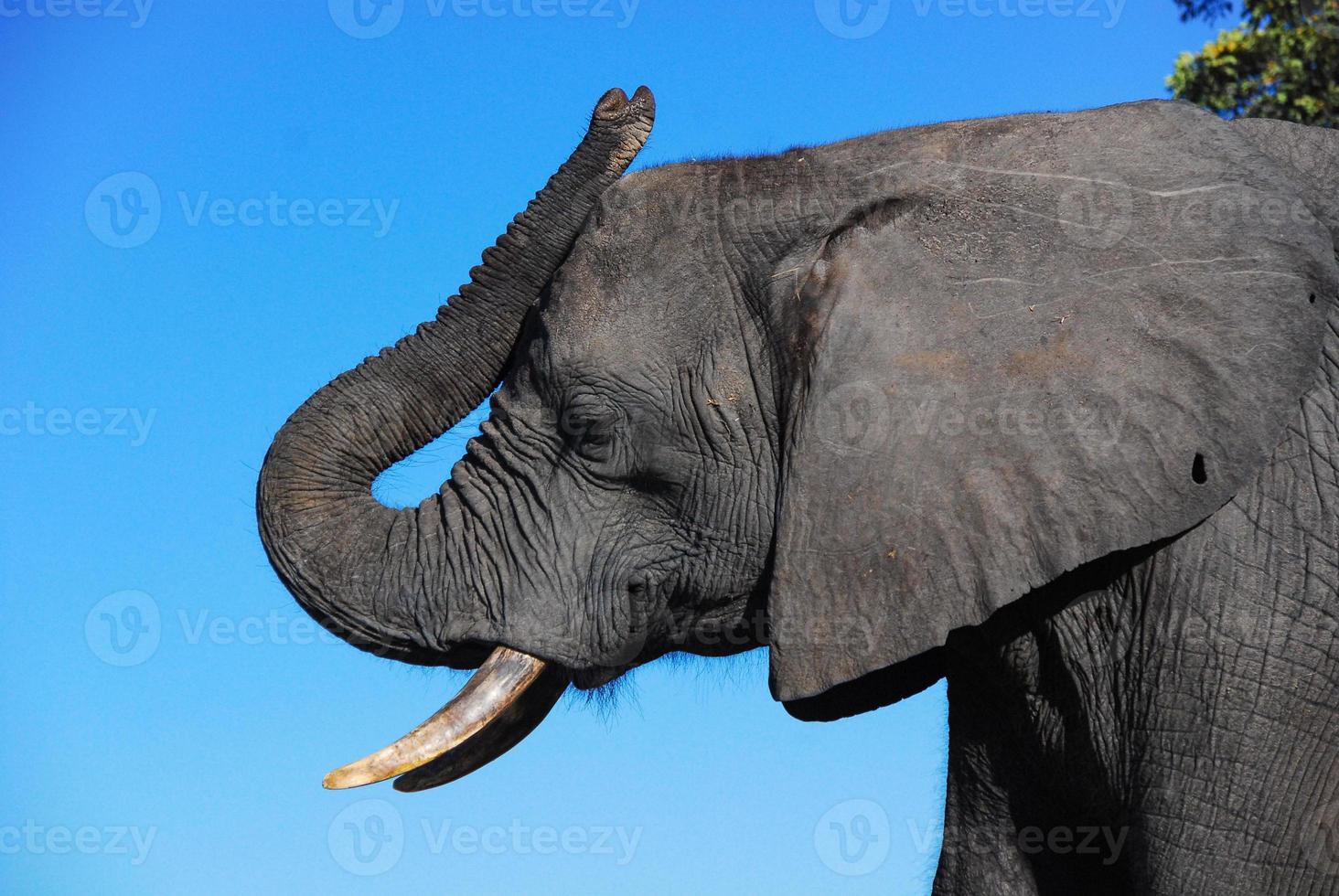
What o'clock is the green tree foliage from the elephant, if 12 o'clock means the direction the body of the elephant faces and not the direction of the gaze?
The green tree foliage is roughly at 4 o'clock from the elephant.

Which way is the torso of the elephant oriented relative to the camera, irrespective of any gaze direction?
to the viewer's left
